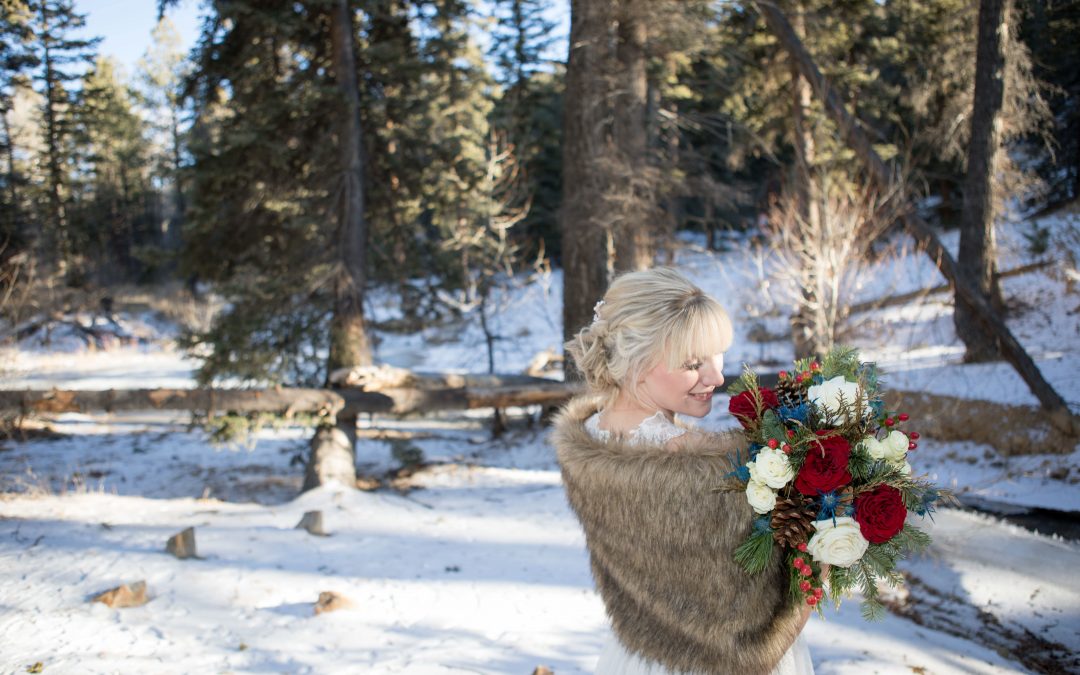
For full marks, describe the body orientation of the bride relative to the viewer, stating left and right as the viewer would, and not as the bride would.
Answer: facing away from the viewer and to the right of the viewer

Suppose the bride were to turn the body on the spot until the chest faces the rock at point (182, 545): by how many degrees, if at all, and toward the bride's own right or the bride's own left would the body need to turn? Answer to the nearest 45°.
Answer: approximately 90° to the bride's own left

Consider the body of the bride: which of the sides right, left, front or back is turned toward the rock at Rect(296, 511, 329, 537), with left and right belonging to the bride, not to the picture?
left

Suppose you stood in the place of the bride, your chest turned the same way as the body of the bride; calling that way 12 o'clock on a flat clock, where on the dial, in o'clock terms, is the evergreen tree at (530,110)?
The evergreen tree is roughly at 10 o'clock from the bride.

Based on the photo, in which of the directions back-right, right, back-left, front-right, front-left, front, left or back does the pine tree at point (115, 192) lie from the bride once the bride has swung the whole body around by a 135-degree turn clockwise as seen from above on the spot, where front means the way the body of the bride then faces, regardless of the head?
back-right

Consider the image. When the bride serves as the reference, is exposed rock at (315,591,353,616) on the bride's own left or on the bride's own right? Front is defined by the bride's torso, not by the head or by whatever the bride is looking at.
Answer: on the bride's own left

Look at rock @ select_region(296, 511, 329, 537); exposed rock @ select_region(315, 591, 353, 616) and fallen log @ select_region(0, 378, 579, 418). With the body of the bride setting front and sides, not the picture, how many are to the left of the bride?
3

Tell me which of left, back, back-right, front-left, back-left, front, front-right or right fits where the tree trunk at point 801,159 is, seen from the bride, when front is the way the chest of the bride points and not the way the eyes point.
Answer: front-left

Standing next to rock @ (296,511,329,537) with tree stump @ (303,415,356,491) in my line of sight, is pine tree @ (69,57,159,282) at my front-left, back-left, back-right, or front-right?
front-left

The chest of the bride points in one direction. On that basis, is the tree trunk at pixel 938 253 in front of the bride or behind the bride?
in front

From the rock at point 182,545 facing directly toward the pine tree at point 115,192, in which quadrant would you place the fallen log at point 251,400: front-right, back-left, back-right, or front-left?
front-right

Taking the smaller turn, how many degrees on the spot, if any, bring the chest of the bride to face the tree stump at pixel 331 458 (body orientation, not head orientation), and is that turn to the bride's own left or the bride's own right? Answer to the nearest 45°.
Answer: approximately 90° to the bride's own left
